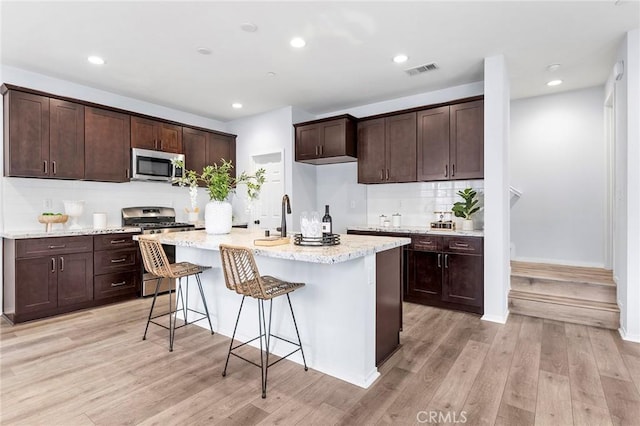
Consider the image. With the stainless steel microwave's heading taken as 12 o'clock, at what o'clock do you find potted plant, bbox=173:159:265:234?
The potted plant is roughly at 1 o'clock from the stainless steel microwave.

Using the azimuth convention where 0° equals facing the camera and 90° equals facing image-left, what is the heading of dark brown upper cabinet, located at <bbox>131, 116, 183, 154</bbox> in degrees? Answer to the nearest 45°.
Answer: approximately 315°

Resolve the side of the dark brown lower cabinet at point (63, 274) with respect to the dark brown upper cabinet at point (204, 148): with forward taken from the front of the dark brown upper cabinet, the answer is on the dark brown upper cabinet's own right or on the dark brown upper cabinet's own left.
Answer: on the dark brown upper cabinet's own right

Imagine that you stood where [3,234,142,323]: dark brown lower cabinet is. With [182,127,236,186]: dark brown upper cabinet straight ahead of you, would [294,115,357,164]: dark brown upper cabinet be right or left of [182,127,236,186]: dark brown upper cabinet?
right

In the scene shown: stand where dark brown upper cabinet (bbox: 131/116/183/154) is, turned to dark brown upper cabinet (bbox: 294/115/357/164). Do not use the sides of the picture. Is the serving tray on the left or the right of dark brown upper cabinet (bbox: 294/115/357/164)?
right

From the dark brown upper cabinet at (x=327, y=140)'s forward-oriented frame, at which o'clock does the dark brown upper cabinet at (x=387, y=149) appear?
the dark brown upper cabinet at (x=387, y=149) is roughly at 8 o'clock from the dark brown upper cabinet at (x=327, y=140).

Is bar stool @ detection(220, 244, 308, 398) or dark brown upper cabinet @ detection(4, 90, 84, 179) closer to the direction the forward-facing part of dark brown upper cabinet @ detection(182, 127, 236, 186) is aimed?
the bar stool

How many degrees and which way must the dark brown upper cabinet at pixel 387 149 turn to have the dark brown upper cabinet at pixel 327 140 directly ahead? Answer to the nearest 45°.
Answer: approximately 45° to its right

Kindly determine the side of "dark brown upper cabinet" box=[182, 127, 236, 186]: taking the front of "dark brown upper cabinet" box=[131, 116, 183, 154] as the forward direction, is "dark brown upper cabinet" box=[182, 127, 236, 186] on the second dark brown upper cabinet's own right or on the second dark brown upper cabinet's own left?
on the second dark brown upper cabinet's own left

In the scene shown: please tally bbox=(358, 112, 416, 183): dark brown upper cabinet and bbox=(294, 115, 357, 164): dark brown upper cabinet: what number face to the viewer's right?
0

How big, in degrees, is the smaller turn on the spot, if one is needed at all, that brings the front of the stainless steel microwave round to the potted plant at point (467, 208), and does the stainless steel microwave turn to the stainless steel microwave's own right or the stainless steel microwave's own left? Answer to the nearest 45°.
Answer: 0° — it already faces it

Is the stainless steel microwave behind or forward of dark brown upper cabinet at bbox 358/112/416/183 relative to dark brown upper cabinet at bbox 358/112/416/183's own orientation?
forward

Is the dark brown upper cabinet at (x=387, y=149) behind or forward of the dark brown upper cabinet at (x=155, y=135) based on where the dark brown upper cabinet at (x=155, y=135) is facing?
forward

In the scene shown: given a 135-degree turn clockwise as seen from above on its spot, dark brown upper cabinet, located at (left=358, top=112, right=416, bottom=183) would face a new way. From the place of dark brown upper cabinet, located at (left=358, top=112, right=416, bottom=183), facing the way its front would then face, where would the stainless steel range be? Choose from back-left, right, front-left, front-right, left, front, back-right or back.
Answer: left
